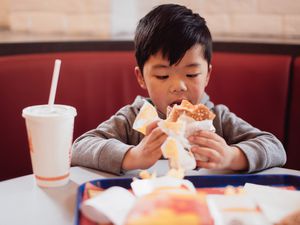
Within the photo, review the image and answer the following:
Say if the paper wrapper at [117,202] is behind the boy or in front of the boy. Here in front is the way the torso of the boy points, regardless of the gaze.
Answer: in front

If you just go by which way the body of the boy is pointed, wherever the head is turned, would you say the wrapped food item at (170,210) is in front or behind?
in front

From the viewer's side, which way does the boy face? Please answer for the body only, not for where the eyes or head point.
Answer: toward the camera
